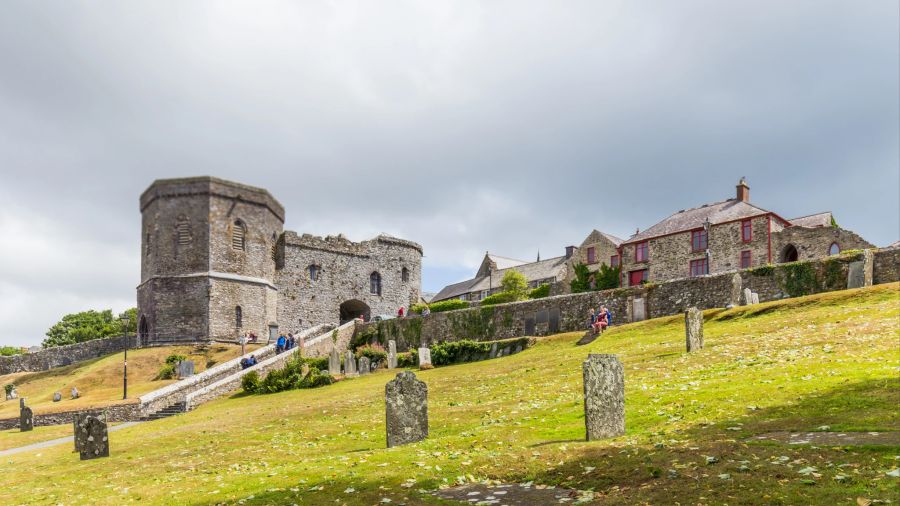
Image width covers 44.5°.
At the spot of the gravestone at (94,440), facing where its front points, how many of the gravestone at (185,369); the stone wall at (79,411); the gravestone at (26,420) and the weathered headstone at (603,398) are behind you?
3

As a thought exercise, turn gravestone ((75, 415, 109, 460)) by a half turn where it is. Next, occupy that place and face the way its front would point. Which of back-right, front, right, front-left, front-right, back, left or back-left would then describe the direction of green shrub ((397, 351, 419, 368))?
front-right

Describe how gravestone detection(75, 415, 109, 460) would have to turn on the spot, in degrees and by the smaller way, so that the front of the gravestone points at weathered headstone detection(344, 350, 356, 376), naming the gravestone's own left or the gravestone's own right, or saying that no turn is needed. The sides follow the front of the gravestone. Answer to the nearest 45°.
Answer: approximately 135° to the gravestone's own left

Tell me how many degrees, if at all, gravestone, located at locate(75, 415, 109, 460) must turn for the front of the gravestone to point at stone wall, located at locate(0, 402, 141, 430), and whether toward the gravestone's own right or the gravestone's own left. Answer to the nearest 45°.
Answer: approximately 180°

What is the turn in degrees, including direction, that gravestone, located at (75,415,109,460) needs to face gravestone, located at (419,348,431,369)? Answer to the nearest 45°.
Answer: approximately 135° to its left

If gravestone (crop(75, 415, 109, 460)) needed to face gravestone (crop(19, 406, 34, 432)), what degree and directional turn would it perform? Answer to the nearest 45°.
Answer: approximately 180°

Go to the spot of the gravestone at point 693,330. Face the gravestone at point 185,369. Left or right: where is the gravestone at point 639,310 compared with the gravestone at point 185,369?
right

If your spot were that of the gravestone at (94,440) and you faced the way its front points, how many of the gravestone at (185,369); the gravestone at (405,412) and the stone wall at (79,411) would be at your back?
2

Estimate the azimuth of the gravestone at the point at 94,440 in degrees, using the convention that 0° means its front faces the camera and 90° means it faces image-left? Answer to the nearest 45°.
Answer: approximately 0°

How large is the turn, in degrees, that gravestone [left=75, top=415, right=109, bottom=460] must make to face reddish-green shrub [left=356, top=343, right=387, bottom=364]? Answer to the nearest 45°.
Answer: approximately 135° to its left

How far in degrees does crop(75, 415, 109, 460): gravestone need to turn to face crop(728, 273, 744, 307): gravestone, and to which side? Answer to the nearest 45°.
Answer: approximately 90° to its left

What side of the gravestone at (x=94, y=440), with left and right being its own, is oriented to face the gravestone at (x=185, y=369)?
back
